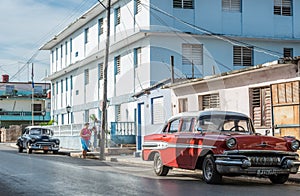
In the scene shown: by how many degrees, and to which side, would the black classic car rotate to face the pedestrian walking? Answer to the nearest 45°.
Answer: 0° — it already faces them

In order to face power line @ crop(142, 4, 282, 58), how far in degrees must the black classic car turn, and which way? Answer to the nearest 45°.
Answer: approximately 45° to its left

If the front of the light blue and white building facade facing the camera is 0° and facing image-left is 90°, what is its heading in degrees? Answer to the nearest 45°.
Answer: approximately 45°

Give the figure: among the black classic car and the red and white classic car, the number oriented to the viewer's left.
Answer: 0

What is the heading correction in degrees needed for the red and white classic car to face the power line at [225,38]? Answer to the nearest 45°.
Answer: approximately 135° to its left

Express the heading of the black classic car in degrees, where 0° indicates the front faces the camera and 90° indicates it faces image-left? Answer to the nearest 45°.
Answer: approximately 315°

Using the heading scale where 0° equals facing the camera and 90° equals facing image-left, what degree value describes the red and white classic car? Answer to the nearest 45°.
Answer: approximately 315°

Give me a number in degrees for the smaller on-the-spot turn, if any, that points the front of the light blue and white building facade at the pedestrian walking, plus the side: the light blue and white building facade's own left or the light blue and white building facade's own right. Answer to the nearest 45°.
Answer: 0° — it already faces them

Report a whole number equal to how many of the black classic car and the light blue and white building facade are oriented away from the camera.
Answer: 0
